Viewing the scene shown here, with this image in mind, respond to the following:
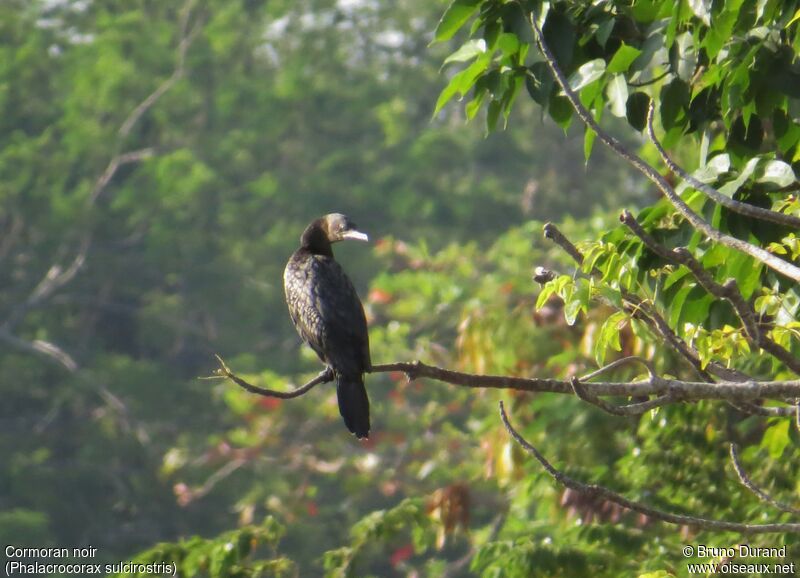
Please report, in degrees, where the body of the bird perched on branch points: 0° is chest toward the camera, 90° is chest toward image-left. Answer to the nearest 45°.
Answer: approximately 135°

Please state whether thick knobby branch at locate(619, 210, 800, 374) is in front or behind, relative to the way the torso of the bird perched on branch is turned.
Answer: behind
